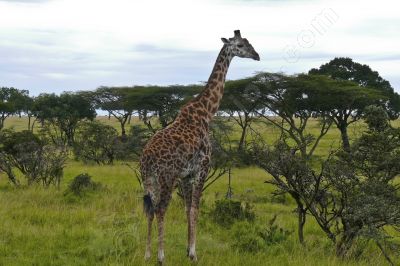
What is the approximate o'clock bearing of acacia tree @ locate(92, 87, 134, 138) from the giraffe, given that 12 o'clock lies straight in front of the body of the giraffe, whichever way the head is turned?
The acacia tree is roughly at 10 o'clock from the giraffe.

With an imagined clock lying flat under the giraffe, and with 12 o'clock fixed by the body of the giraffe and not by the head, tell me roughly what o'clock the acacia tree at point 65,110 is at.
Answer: The acacia tree is roughly at 10 o'clock from the giraffe.

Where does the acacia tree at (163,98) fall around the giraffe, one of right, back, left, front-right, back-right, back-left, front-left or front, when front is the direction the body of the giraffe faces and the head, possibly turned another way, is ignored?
front-left

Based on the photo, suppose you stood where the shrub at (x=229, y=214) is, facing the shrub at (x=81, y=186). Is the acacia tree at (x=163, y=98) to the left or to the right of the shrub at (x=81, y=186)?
right

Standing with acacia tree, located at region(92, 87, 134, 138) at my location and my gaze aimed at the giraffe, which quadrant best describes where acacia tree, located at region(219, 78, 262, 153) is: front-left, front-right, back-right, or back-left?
front-left

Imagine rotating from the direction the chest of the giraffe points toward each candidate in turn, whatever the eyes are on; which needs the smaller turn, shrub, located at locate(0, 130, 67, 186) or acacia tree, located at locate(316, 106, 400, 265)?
the acacia tree

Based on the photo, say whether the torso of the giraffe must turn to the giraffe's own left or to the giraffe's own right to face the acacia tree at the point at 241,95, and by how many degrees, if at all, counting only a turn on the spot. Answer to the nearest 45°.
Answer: approximately 45° to the giraffe's own left

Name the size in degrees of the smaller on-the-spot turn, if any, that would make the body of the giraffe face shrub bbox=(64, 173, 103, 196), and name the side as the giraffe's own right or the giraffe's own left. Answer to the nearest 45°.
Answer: approximately 90° to the giraffe's own left

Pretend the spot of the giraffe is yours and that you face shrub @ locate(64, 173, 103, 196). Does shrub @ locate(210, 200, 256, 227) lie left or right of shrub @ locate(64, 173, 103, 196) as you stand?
right

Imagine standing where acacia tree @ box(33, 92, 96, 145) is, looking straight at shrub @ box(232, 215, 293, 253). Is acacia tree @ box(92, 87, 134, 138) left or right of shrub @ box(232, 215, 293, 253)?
left

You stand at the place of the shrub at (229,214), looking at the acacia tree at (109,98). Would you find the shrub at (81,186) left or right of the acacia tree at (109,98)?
left

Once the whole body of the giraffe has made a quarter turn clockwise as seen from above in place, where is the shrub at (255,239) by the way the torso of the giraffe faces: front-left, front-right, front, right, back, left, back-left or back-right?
left

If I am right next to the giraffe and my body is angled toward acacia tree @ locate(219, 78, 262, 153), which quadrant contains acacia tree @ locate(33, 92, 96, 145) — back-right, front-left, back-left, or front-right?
front-left

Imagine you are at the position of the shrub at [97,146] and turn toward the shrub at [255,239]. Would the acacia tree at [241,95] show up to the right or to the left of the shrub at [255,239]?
left

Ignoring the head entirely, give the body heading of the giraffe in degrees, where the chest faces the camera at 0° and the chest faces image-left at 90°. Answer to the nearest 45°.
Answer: approximately 225°

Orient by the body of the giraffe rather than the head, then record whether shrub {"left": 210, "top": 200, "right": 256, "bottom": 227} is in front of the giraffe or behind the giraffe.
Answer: in front
